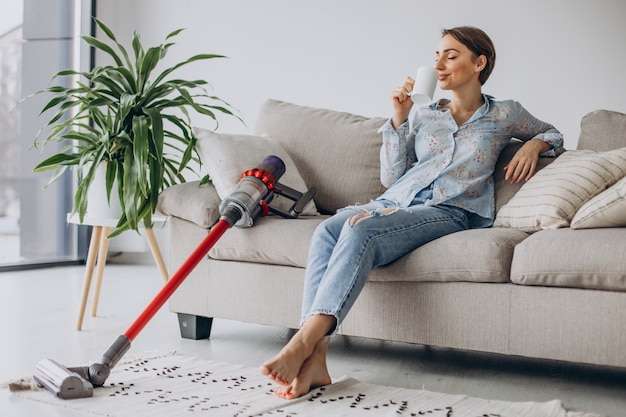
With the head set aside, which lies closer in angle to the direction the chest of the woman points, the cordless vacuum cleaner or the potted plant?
the cordless vacuum cleaner

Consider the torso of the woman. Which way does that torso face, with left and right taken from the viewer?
facing the viewer and to the left of the viewer

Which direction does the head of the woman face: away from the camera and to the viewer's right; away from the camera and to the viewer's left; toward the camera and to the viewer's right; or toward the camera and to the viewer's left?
toward the camera and to the viewer's left

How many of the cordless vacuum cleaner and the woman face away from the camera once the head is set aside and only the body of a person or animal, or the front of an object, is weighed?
0

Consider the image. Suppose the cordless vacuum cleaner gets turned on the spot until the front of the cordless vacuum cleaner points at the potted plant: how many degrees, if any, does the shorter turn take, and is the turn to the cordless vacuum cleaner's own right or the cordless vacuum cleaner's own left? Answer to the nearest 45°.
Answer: approximately 135° to the cordless vacuum cleaner's own right

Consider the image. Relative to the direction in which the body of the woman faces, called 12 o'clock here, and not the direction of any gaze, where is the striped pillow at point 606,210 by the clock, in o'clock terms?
The striped pillow is roughly at 9 o'clock from the woman.
